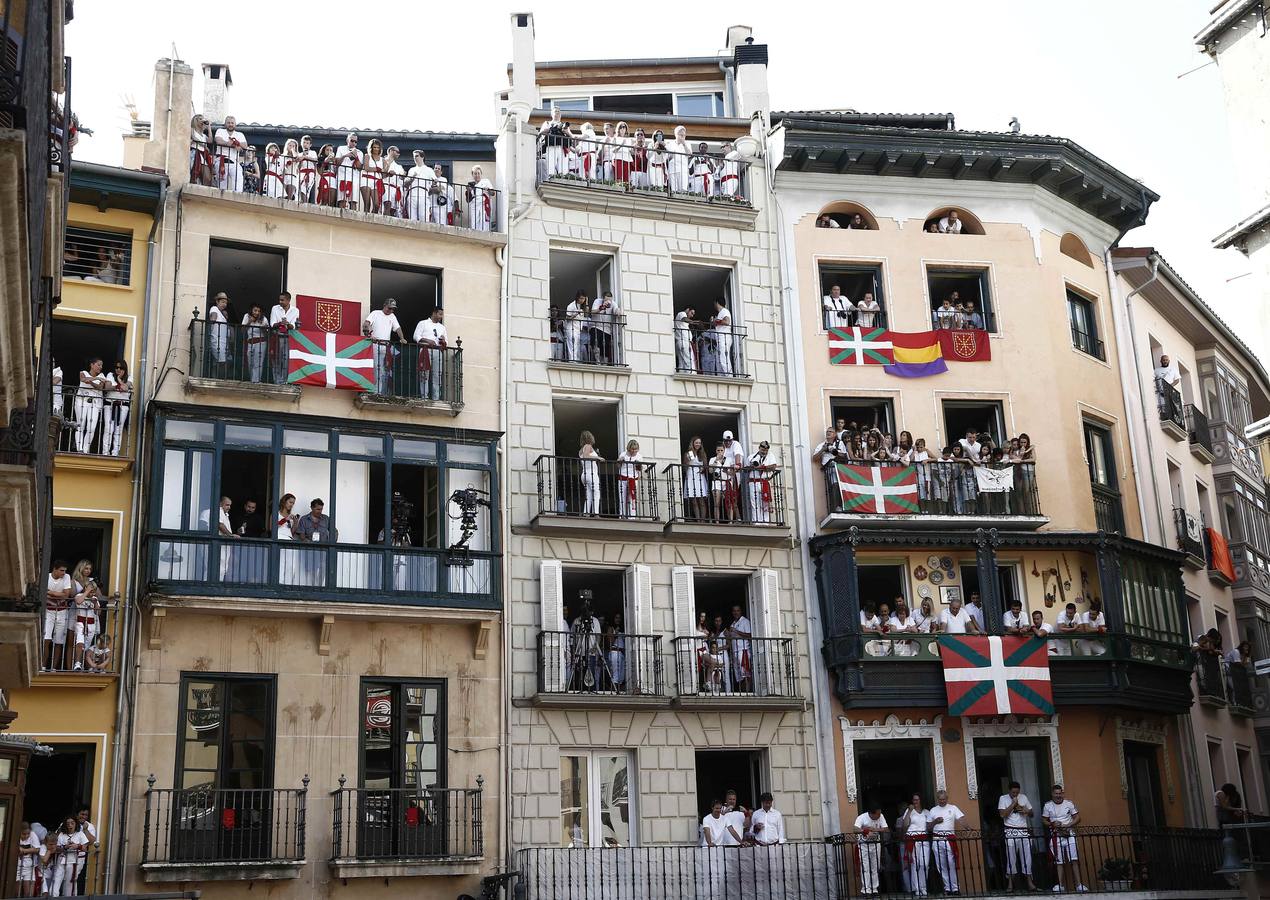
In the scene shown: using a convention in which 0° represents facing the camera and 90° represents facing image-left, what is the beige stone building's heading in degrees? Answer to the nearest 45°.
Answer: approximately 0°

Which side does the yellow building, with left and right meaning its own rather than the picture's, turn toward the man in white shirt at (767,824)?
left

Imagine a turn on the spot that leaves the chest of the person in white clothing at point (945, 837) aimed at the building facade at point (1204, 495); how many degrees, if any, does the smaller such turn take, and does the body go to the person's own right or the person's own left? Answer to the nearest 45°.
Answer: approximately 135° to the person's own left

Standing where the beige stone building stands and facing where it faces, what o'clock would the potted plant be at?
The potted plant is roughly at 9 o'clock from the beige stone building.
